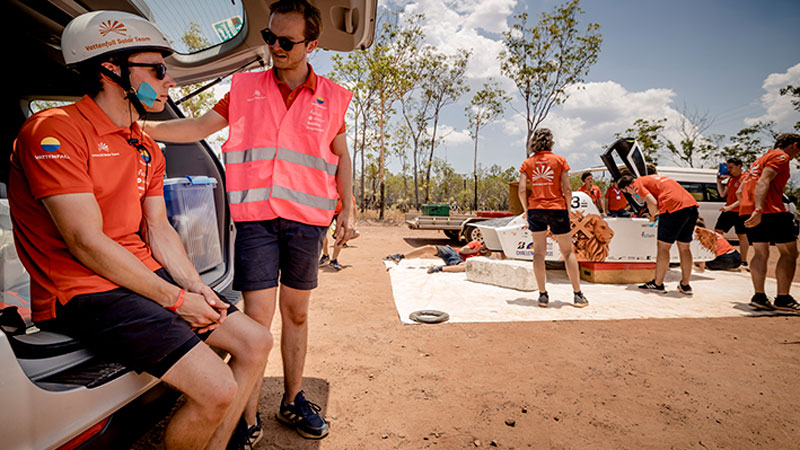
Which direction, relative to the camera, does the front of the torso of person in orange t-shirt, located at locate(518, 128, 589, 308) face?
away from the camera

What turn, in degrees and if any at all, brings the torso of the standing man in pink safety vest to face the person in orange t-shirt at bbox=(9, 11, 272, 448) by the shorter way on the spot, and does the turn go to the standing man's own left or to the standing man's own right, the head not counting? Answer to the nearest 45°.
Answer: approximately 45° to the standing man's own right

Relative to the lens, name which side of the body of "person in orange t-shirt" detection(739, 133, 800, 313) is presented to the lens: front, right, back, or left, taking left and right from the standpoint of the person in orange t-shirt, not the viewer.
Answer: right

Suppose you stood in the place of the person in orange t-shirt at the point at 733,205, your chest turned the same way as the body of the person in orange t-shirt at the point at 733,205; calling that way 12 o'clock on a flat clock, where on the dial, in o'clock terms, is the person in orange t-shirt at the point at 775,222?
the person in orange t-shirt at the point at 775,222 is roughly at 9 o'clock from the person in orange t-shirt at the point at 733,205.

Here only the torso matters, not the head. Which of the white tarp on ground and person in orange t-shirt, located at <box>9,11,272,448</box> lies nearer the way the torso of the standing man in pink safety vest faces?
the person in orange t-shirt

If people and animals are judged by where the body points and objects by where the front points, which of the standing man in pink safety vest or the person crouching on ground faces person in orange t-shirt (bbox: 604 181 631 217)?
the person crouching on ground

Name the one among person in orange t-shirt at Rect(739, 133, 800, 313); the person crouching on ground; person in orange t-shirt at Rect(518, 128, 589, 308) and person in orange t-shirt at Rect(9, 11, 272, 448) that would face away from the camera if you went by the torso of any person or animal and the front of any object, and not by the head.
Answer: person in orange t-shirt at Rect(518, 128, 589, 308)

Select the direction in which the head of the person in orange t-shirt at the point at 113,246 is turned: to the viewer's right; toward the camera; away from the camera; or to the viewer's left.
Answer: to the viewer's right
